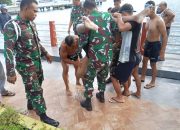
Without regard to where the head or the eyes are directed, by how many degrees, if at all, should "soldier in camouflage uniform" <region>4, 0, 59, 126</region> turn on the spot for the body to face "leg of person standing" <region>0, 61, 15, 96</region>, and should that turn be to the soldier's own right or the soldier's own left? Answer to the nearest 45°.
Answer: approximately 135° to the soldier's own left

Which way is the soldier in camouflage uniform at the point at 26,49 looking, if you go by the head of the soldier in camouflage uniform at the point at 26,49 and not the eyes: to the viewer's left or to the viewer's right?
to the viewer's right

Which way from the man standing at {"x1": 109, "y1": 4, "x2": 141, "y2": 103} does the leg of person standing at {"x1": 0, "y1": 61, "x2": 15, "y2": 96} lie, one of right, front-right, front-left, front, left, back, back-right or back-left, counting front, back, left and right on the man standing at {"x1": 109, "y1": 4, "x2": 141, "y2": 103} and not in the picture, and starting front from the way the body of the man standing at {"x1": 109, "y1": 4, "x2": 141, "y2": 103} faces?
front

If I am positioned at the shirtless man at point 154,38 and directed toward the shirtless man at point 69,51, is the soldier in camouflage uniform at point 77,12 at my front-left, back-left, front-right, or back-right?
front-right

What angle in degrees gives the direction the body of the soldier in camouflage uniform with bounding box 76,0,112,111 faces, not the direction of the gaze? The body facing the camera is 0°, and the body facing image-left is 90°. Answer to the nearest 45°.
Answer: approximately 135°

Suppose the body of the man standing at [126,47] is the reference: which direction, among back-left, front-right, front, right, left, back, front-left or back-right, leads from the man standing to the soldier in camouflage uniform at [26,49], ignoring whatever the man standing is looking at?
front-left

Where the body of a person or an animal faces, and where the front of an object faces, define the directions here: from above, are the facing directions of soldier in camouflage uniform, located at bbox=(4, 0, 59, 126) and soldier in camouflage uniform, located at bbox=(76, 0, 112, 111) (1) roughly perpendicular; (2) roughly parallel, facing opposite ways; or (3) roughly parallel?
roughly parallel, facing opposite ways

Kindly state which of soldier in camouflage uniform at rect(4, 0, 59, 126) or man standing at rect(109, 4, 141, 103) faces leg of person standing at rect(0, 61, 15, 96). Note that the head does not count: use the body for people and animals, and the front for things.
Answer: man standing at rect(109, 4, 141, 103)

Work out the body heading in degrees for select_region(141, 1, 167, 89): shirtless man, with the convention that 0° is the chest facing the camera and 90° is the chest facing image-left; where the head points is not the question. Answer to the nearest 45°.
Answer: approximately 45°

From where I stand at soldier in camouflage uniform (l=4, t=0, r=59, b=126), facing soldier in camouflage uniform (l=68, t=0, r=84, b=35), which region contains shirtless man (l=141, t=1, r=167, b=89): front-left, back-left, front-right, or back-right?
front-right

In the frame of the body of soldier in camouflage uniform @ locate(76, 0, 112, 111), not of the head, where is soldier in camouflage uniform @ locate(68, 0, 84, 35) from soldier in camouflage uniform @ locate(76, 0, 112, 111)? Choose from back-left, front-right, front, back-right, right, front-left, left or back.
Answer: front-right

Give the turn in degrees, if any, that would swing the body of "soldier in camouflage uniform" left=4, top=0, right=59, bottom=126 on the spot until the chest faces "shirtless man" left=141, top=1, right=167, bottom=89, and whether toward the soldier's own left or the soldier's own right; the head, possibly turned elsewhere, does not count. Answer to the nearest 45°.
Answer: approximately 45° to the soldier's own left

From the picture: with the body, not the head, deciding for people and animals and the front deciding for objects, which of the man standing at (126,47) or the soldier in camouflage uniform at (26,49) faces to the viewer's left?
the man standing

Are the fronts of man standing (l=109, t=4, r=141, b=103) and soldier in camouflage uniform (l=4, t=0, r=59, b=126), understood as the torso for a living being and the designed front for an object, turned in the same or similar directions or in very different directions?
very different directions

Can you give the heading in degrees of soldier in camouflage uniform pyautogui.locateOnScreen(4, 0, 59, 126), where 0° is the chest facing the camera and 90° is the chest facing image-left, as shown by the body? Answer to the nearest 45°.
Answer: approximately 315°

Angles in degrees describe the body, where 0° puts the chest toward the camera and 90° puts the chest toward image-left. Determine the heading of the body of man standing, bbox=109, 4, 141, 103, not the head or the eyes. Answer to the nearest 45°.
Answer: approximately 90°

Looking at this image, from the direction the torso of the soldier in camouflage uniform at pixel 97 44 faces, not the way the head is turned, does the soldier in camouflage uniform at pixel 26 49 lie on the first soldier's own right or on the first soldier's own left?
on the first soldier's own left

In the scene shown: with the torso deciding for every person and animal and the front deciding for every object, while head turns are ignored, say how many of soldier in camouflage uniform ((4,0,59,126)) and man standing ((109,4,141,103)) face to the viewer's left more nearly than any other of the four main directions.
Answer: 1
